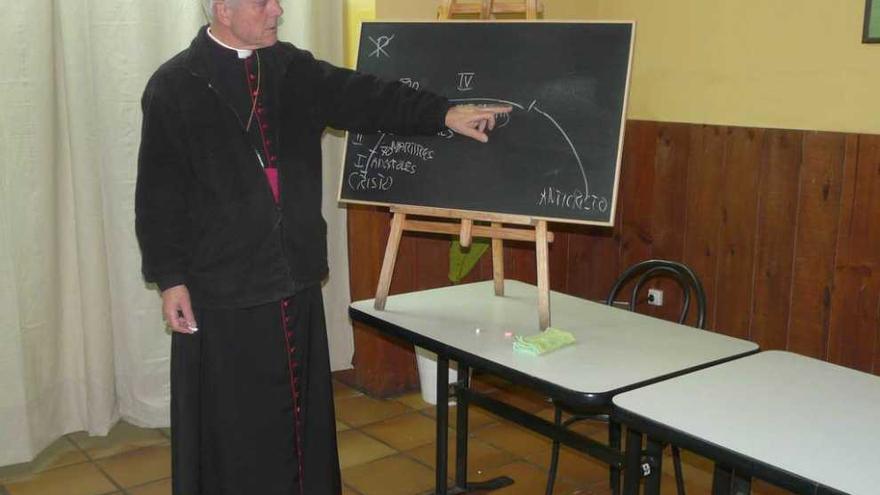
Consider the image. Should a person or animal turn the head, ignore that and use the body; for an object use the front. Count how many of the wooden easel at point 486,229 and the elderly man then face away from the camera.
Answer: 0

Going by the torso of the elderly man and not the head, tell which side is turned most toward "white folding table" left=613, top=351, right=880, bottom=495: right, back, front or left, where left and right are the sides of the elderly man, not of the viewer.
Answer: front

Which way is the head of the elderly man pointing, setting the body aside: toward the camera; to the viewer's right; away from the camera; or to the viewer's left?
to the viewer's right

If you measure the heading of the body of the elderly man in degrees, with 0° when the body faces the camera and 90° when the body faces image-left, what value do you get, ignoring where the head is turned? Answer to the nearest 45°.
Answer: approximately 315°

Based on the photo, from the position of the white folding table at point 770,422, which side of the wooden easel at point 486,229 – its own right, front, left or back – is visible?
left

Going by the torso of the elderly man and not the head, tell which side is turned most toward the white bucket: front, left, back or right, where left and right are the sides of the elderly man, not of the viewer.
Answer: left
